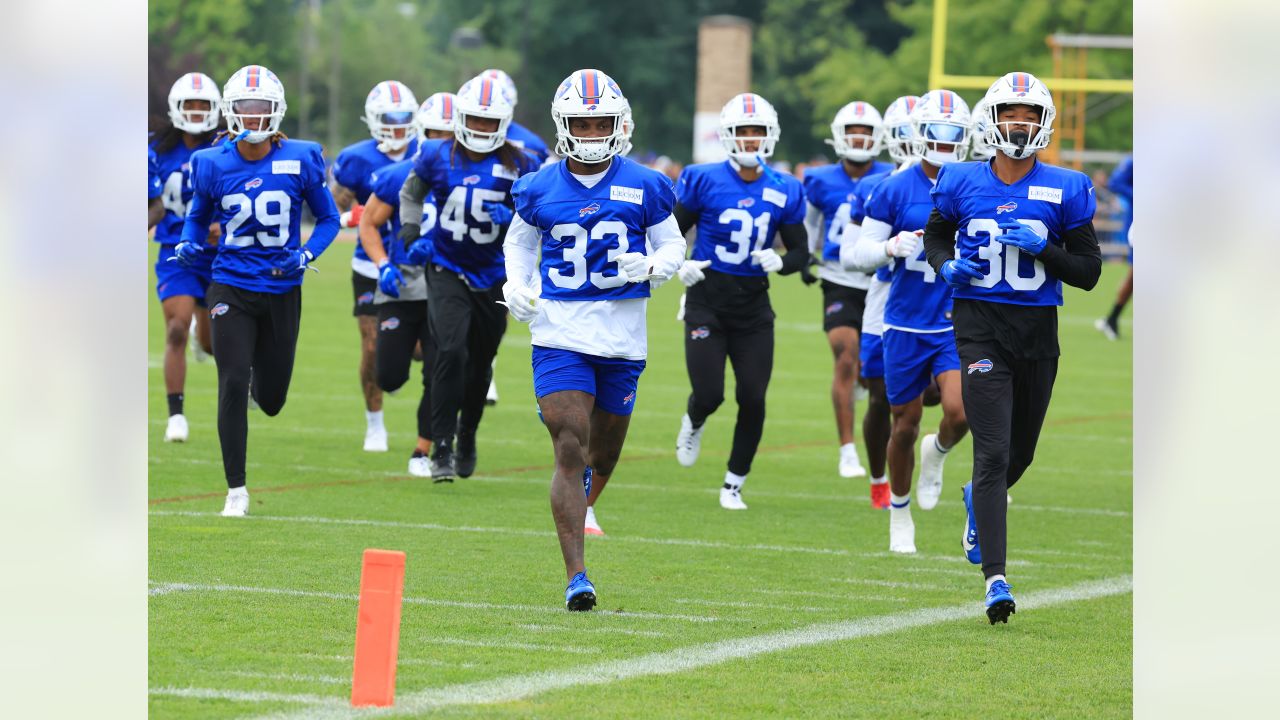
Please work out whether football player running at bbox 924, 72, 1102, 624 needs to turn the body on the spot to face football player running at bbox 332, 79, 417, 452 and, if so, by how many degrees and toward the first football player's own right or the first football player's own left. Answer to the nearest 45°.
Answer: approximately 135° to the first football player's own right

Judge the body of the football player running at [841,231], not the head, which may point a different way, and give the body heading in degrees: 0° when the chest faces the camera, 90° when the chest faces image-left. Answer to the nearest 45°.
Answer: approximately 0°

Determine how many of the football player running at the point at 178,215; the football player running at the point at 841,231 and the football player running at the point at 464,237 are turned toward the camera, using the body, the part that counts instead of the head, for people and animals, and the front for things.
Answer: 3

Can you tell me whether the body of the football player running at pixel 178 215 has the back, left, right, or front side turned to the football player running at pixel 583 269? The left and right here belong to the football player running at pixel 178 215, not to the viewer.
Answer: front
